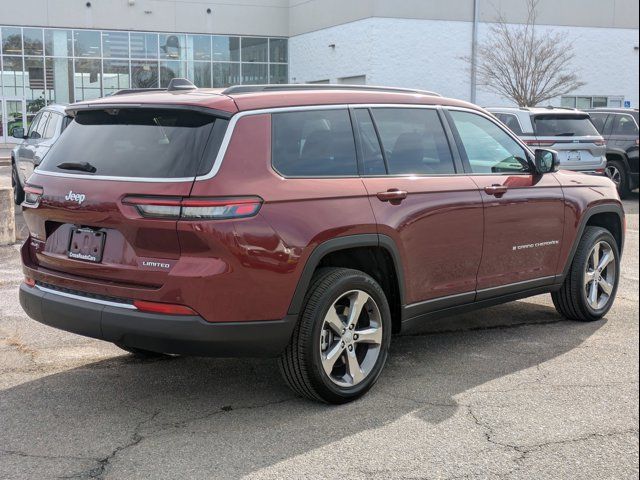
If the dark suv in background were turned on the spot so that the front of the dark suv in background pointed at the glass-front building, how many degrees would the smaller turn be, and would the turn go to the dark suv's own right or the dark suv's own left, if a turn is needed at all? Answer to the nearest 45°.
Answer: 0° — it already faces it

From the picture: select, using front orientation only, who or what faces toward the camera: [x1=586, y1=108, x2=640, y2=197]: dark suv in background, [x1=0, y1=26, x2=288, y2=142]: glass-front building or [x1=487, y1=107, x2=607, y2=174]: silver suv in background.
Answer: the glass-front building

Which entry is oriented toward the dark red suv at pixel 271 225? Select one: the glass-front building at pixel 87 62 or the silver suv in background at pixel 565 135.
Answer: the glass-front building

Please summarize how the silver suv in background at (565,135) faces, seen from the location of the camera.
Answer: facing away from the viewer and to the left of the viewer

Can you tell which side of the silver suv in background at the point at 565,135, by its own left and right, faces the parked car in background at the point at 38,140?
left

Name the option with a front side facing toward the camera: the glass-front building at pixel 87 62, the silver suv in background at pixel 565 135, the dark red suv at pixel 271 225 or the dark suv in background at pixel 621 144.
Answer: the glass-front building

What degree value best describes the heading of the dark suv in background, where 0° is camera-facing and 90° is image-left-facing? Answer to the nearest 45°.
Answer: approximately 135°

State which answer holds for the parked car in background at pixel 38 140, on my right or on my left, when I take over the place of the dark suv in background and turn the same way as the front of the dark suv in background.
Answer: on my left

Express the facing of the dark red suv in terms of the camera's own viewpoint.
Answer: facing away from the viewer and to the right of the viewer

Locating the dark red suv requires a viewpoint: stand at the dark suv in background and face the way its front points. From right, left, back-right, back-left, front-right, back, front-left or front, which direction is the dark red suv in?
back-left

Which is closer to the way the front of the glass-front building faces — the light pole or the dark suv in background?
the dark suv in background
